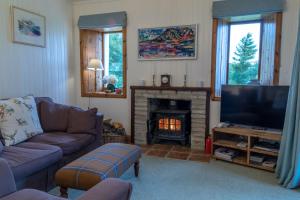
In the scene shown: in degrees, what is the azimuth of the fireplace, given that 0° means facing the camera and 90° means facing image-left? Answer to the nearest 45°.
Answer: approximately 0°

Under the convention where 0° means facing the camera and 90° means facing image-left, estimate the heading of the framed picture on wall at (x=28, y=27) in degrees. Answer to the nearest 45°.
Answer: approximately 315°

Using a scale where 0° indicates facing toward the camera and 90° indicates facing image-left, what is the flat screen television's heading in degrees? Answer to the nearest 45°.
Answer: approximately 45°

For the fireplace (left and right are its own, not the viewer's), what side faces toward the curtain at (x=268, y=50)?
left

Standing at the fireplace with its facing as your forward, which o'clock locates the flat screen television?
The flat screen television is roughly at 10 o'clock from the fireplace.

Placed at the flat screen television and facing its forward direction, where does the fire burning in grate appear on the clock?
The fire burning in grate is roughly at 2 o'clock from the flat screen television.

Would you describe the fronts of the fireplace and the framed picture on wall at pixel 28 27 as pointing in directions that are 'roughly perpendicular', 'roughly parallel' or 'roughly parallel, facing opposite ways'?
roughly perpendicular

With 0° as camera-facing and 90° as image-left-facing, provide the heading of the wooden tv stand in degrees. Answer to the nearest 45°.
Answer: approximately 45°

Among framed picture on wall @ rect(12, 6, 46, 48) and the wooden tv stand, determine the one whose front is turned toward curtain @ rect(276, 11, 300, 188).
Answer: the framed picture on wall

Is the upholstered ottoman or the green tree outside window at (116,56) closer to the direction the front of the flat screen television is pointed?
the upholstered ottoman
